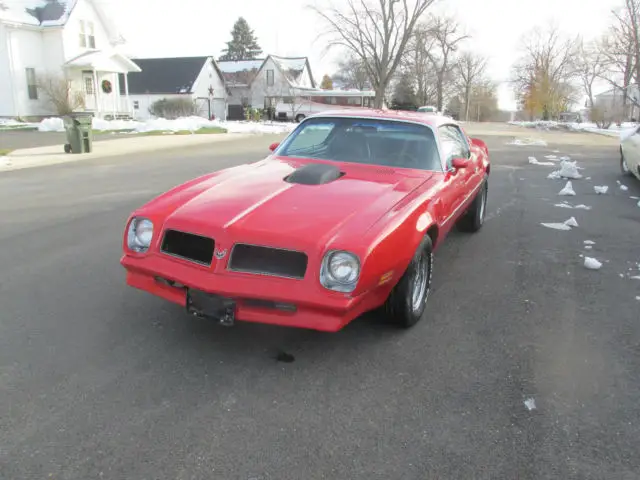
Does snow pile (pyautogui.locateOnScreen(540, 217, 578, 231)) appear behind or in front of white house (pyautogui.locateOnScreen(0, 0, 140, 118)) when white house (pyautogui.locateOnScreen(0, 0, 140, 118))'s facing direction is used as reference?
in front

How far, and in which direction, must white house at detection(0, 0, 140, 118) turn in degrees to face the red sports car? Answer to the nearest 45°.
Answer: approximately 45° to its right

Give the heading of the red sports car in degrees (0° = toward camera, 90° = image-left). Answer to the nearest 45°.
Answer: approximately 45°

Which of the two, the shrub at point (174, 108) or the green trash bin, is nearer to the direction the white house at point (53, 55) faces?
the green trash bin

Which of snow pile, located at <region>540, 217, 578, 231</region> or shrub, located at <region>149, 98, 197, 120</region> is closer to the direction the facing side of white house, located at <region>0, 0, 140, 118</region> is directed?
the snow pile

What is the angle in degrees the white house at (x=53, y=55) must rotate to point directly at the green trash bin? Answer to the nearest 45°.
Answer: approximately 45° to its right

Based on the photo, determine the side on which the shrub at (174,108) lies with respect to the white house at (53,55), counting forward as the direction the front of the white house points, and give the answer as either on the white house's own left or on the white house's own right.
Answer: on the white house's own left

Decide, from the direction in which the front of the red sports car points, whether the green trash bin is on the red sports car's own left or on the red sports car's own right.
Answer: on the red sports car's own right

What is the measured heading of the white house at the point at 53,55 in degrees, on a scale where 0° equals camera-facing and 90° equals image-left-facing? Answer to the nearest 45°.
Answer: approximately 315°
